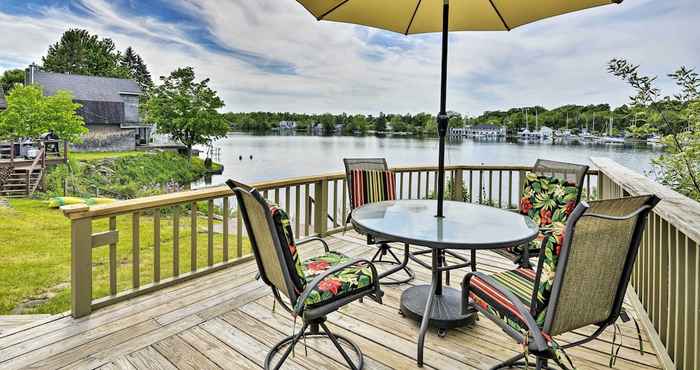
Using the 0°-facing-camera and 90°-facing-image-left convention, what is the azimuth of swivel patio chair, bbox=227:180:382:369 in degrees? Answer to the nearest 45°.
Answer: approximately 225°

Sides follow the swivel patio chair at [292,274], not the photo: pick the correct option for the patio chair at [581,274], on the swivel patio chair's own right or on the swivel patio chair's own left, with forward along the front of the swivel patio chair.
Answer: on the swivel patio chair's own right

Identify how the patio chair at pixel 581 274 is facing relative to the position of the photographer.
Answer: facing away from the viewer and to the left of the viewer

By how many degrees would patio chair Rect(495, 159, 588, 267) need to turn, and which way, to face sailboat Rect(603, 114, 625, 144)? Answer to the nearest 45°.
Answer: approximately 135° to its right

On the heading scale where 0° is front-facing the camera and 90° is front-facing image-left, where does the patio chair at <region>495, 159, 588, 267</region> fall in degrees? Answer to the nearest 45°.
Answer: approximately 45°
